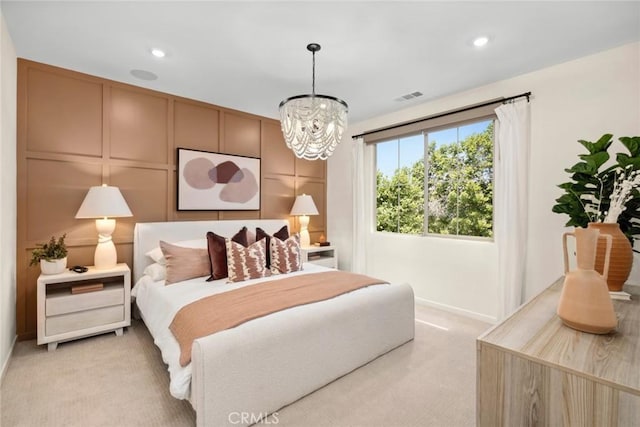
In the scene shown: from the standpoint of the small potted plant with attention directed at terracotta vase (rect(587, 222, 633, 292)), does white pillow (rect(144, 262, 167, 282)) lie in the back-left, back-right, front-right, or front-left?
front-left

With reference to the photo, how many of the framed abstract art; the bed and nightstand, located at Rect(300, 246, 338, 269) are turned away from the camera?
0

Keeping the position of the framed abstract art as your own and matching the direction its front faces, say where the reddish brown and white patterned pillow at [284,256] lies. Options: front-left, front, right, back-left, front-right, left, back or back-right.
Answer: front

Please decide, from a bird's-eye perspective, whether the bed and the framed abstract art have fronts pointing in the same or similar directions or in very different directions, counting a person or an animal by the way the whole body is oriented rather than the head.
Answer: same or similar directions

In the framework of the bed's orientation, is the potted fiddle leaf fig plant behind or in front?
in front

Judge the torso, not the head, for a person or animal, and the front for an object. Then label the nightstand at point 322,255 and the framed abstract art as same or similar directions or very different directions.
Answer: same or similar directions

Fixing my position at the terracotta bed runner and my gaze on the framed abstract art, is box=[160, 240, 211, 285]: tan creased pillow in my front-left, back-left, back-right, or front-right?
front-left

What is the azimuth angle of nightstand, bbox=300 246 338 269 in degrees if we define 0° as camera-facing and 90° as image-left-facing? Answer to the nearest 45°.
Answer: approximately 315°

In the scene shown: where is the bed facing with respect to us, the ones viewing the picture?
facing the viewer and to the right of the viewer

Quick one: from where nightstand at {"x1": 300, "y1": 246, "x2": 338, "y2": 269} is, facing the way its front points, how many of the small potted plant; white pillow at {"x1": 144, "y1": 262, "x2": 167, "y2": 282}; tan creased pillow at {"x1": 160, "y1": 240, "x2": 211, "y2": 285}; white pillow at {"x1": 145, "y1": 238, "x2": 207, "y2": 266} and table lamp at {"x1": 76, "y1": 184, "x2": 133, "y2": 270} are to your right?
5

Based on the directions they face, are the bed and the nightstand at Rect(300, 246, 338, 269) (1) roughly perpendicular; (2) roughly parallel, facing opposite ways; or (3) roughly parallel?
roughly parallel

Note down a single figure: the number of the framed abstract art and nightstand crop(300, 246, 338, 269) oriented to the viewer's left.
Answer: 0

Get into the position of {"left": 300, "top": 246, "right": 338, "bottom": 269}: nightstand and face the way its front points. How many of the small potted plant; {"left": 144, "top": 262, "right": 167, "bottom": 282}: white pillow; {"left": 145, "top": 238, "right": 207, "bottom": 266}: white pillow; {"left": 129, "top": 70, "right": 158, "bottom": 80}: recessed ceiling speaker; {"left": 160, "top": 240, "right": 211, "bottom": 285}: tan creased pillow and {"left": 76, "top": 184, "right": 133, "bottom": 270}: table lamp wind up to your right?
6

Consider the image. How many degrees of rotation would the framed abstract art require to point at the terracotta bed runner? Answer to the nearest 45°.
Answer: approximately 45° to its right

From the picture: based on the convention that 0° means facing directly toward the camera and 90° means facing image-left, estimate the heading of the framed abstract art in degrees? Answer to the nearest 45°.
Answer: approximately 315°
